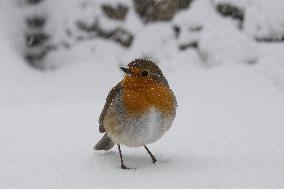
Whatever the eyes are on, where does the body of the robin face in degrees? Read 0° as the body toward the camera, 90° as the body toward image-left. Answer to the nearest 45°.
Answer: approximately 315°
